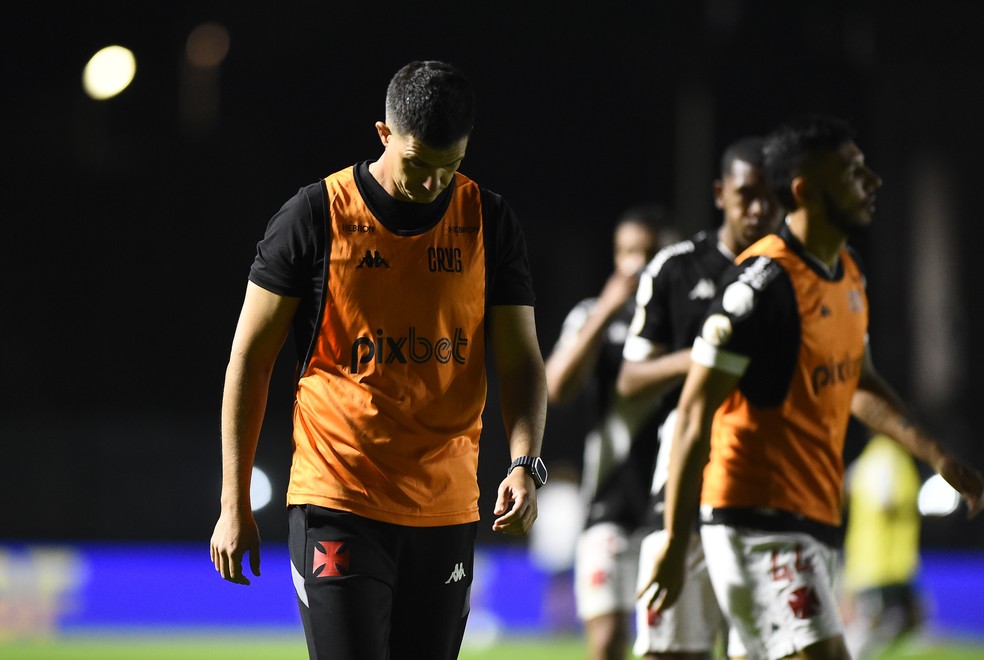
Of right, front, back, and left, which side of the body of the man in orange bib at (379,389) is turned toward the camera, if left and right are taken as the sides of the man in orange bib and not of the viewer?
front

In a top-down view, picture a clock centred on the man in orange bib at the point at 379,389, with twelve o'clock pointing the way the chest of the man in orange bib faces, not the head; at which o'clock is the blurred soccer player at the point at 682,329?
The blurred soccer player is roughly at 7 o'clock from the man in orange bib.

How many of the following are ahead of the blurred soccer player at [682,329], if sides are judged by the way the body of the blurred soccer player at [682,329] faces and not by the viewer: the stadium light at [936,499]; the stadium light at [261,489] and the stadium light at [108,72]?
0

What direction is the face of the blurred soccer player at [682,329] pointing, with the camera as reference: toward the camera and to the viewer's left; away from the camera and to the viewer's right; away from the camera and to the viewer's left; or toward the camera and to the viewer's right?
toward the camera and to the viewer's right

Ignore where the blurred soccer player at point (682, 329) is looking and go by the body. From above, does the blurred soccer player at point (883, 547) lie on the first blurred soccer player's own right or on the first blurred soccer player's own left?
on the first blurred soccer player's own left

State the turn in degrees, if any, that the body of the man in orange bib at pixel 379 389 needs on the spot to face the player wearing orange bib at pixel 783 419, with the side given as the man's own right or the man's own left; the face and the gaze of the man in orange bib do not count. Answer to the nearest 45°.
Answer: approximately 135° to the man's own left

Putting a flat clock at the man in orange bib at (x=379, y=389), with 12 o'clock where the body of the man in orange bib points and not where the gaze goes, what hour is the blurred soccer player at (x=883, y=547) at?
The blurred soccer player is roughly at 7 o'clock from the man in orange bib.

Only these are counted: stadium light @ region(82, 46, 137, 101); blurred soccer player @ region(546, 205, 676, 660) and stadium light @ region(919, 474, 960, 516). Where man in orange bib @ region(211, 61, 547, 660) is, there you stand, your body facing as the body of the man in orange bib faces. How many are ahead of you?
0

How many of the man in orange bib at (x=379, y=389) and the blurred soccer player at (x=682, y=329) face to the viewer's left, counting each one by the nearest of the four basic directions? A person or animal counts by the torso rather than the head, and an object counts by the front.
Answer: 0

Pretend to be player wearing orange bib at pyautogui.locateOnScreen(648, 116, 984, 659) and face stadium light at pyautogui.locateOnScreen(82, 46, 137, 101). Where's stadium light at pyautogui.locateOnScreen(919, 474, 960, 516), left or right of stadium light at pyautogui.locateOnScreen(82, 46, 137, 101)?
right

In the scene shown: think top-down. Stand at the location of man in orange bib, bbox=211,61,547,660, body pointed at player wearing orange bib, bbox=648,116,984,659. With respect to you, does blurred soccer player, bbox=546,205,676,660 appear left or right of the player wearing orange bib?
left

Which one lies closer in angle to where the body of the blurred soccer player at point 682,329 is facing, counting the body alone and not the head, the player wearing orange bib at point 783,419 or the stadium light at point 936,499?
the player wearing orange bib

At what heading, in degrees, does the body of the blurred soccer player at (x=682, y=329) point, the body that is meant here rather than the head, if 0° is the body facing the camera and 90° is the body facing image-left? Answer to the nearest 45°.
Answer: approximately 315°

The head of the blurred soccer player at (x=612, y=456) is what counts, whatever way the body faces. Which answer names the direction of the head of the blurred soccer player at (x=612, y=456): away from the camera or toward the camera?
toward the camera

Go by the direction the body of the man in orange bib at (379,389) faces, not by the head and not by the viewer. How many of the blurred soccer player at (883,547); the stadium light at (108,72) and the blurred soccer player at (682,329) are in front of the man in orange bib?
0
